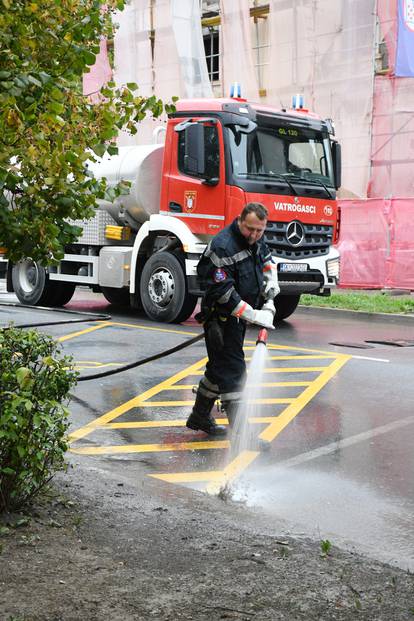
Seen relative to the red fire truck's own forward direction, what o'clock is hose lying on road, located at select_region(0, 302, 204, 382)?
The hose lying on road is roughly at 2 o'clock from the red fire truck.

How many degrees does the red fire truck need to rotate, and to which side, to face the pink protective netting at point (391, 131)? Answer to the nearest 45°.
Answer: approximately 90° to its left

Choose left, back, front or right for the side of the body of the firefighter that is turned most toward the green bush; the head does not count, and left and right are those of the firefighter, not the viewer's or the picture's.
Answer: right

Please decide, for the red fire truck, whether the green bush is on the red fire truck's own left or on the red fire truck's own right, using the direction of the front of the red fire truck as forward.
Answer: on the red fire truck's own right

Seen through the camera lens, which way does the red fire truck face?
facing the viewer and to the right of the viewer

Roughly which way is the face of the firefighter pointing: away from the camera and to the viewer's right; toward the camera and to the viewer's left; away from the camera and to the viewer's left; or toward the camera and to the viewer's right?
toward the camera and to the viewer's right

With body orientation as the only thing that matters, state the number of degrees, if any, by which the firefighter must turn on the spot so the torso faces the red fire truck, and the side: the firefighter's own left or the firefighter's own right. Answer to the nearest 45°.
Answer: approximately 135° to the firefighter's own left

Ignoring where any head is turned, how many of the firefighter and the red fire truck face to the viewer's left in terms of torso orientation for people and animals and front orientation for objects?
0

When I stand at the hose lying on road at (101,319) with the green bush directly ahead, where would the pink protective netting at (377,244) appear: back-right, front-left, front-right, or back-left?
back-left

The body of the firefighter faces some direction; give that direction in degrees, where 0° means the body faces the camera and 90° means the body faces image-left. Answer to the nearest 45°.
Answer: approximately 315°

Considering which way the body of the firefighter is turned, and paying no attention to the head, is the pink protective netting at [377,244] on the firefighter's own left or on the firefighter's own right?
on the firefighter's own left

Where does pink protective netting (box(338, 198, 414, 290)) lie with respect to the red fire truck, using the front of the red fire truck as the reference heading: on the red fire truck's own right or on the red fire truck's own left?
on the red fire truck's own left
